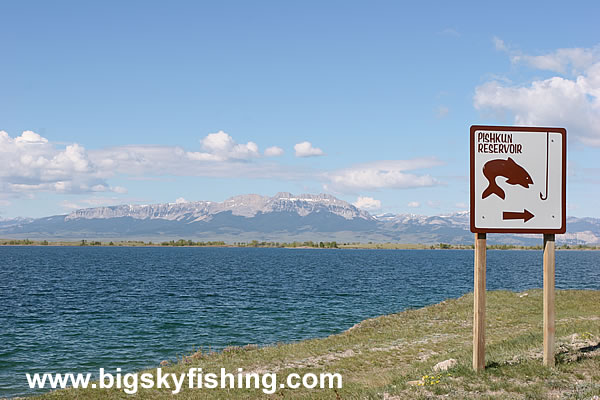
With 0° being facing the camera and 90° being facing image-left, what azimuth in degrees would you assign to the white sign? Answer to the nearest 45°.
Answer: approximately 0°
